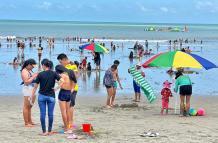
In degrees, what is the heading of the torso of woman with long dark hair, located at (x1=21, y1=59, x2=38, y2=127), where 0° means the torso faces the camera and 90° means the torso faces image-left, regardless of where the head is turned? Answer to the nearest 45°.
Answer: approximately 270°
